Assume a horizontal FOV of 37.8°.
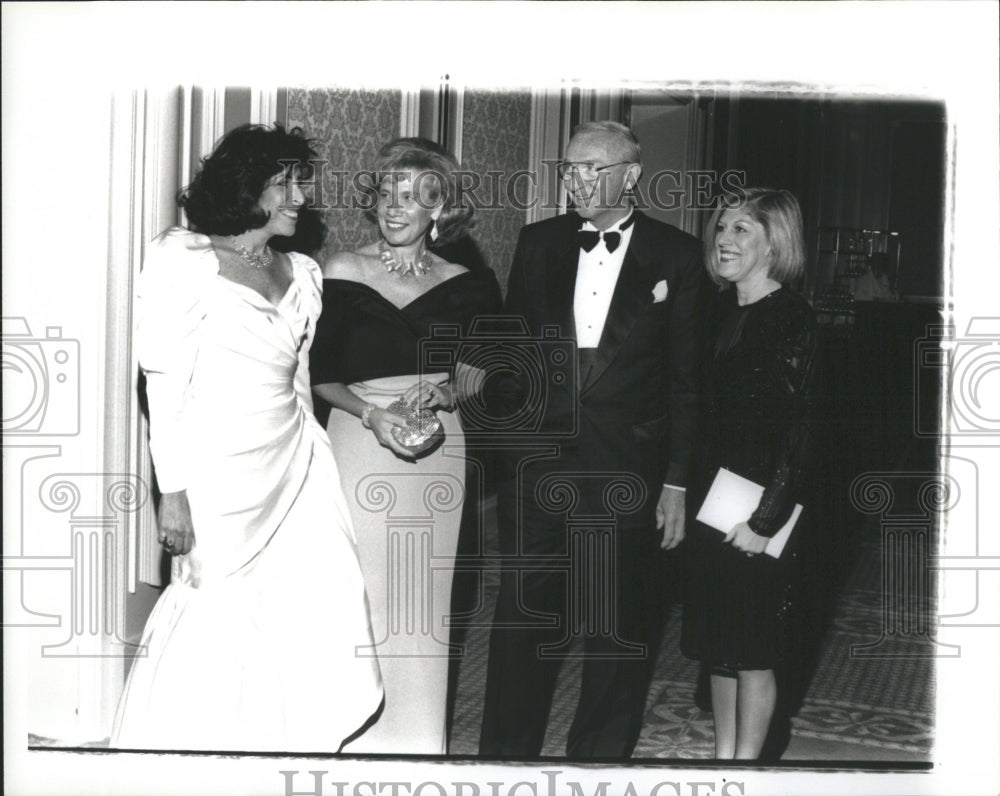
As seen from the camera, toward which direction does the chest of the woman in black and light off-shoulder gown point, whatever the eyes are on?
toward the camera

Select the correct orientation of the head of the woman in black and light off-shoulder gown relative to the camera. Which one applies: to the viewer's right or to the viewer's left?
to the viewer's left
